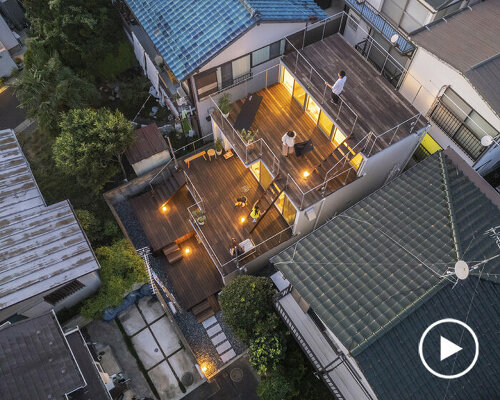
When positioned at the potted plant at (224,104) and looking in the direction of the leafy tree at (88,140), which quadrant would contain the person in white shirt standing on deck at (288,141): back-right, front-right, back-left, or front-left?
back-left

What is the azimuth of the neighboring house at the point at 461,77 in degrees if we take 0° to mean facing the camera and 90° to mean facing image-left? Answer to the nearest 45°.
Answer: approximately 45°

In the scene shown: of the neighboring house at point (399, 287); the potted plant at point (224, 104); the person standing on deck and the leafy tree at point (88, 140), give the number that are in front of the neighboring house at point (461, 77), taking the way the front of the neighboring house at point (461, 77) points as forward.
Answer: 4

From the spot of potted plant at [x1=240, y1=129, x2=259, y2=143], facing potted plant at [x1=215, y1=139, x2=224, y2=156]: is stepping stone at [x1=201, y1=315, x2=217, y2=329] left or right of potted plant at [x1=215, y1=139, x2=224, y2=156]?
left

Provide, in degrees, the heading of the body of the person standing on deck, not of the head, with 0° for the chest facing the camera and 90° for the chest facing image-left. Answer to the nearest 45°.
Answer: approximately 90°

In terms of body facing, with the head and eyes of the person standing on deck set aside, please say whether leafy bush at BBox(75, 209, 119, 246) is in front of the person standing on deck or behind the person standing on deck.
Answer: in front

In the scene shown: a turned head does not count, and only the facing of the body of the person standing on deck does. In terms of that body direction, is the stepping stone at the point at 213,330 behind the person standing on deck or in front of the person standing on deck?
in front
